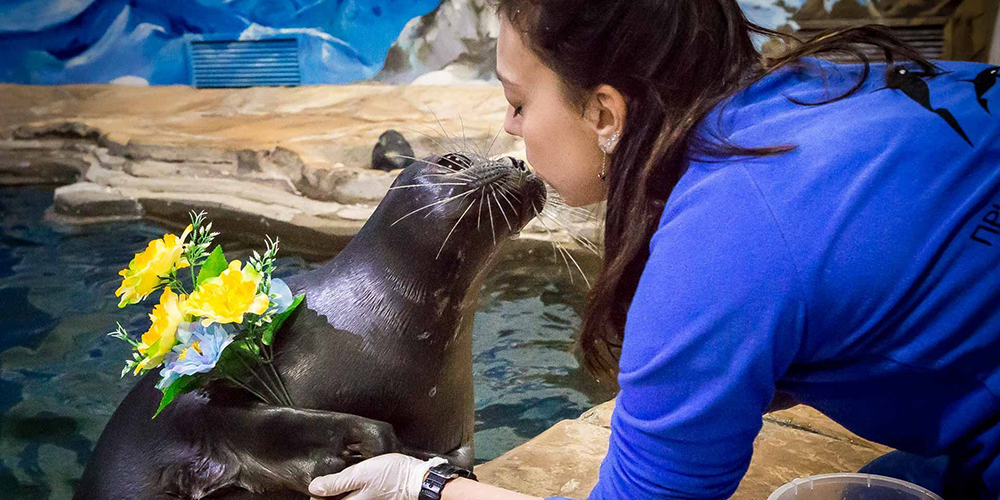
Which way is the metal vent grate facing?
toward the camera

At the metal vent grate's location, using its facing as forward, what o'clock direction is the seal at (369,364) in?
The seal is roughly at 12 o'clock from the metal vent grate.

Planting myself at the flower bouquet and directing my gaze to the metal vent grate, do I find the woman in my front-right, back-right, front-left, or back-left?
back-right

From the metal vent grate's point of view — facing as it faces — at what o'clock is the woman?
The woman is roughly at 12 o'clock from the metal vent grate.

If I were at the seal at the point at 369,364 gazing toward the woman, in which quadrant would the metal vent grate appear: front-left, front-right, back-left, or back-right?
back-left

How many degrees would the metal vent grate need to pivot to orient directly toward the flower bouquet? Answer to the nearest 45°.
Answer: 0° — it already faces it

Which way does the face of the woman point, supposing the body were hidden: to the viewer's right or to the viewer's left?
to the viewer's left
